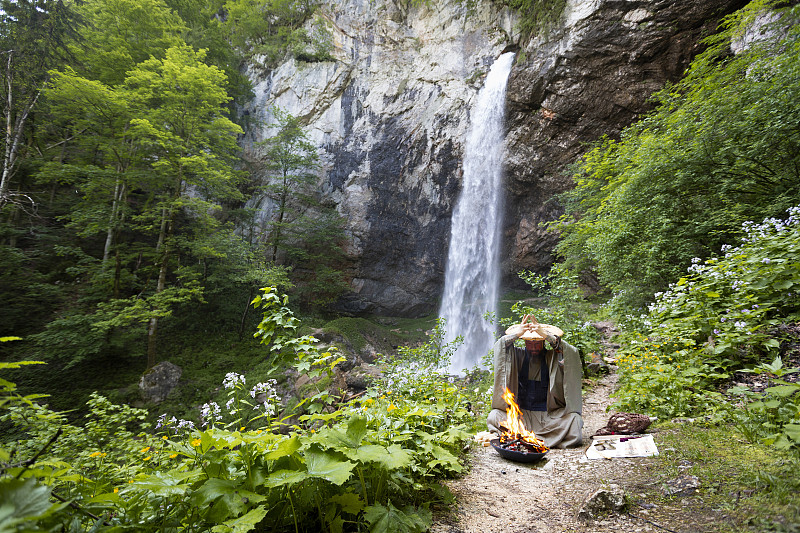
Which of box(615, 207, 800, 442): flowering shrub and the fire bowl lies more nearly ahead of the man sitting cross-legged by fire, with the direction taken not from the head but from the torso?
the fire bowl

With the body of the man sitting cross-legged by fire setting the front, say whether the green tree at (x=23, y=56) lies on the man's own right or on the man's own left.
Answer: on the man's own right

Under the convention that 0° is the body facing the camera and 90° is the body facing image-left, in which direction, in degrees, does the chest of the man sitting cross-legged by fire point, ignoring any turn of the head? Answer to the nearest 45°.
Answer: approximately 0°

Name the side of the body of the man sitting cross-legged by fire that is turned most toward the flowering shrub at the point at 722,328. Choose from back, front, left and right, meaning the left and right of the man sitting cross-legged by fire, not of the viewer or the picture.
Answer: left

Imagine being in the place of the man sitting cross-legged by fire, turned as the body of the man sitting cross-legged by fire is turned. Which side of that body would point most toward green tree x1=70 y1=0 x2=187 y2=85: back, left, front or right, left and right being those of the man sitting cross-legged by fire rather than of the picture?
right

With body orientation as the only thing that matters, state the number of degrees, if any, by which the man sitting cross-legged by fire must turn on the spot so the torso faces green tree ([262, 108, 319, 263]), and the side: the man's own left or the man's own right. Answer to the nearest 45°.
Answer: approximately 135° to the man's own right

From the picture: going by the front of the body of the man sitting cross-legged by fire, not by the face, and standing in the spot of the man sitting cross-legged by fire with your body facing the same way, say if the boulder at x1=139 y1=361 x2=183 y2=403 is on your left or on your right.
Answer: on your right
